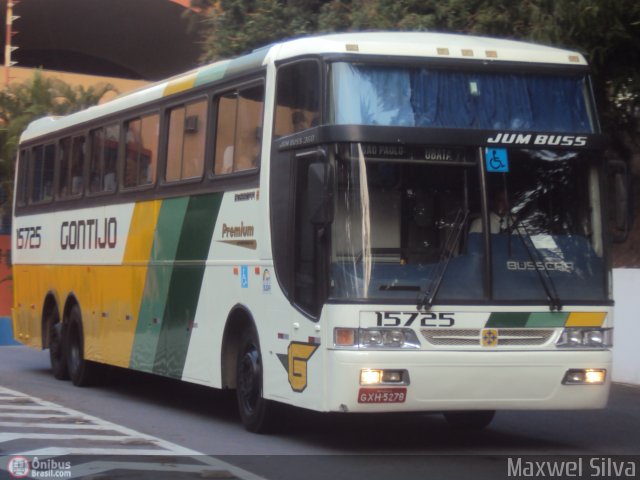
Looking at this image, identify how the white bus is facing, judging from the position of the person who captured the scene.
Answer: facing the viewer and to the right of the viewer

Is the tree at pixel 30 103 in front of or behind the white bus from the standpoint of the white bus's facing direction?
behind
